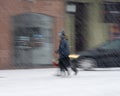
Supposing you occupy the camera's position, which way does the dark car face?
facing to the left of the viewer

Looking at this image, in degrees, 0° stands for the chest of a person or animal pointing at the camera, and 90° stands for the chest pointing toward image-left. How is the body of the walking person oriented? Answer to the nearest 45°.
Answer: approximately 90°
